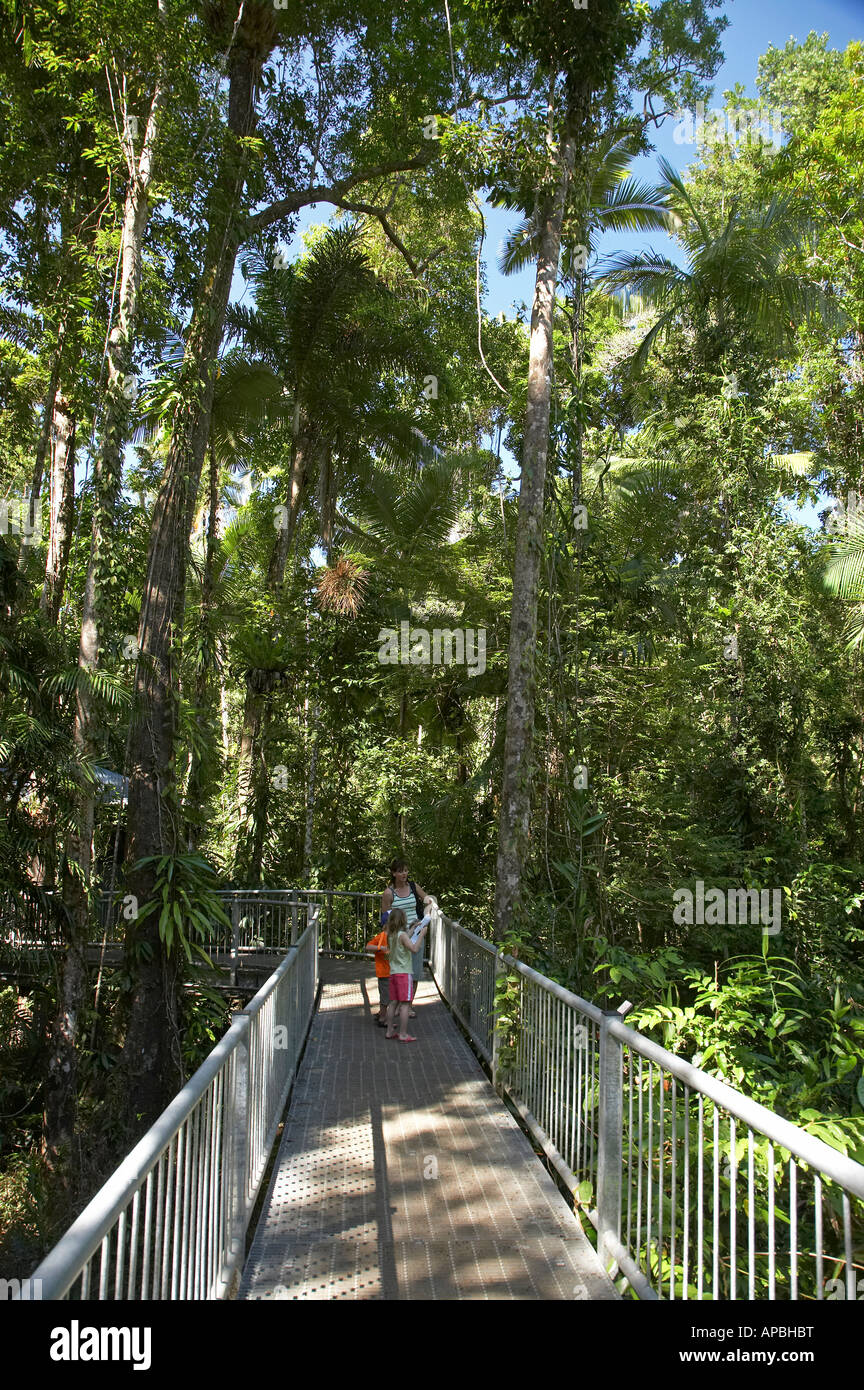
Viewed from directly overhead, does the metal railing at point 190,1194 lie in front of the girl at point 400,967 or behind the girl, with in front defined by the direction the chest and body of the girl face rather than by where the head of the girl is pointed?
behind

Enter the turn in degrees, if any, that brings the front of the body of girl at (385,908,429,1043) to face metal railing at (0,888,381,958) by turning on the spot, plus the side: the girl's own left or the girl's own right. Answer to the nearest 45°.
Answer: approximately 45° to the girl's own left

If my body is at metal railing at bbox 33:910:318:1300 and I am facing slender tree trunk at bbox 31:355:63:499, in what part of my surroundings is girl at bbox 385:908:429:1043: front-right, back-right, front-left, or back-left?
front-right
